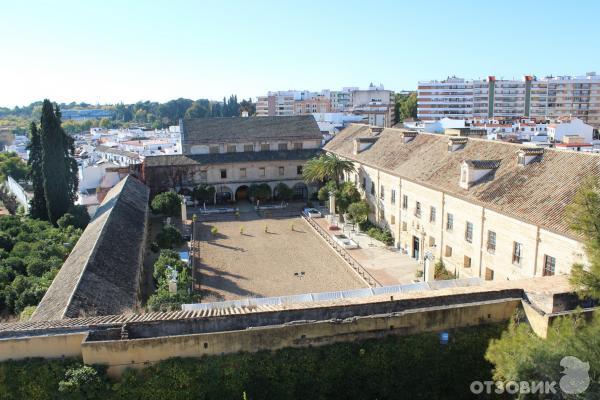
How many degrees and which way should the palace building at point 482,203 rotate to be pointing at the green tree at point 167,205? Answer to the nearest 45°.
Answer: approximately 45° to its right

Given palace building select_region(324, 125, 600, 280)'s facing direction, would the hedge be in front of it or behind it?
in front

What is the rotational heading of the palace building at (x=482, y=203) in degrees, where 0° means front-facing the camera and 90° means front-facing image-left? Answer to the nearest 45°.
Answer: approximately 45°

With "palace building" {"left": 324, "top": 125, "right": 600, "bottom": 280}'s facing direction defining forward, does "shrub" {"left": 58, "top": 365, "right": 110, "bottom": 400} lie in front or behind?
in front

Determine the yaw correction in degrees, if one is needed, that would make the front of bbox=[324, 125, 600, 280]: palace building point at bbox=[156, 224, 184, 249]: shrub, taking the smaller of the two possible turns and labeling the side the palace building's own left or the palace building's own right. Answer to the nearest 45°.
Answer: approximately 45° to the palace building's own right

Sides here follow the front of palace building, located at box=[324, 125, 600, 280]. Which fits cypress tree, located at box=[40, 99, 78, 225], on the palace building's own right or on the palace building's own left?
on the palace building's own right

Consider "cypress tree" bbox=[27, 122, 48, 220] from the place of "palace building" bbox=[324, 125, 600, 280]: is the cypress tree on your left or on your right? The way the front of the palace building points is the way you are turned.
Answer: on your right

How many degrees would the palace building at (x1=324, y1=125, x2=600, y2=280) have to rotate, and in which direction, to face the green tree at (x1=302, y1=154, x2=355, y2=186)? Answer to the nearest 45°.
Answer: approximately 90° to its right
